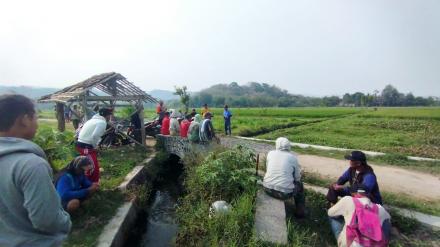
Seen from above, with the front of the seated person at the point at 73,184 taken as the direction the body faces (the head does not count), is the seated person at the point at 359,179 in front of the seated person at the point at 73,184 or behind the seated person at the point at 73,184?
in front

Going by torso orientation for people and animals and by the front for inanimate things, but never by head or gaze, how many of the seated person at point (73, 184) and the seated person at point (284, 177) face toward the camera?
0

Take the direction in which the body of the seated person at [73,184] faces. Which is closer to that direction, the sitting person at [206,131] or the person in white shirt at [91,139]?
the sitting person

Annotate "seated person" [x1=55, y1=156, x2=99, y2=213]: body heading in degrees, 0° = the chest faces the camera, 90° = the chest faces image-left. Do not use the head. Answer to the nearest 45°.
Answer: approximately 270°

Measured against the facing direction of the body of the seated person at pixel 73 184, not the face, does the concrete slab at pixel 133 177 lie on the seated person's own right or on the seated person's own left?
on the seated person's own left

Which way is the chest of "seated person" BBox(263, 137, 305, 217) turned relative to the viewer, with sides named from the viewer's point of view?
facing away from the viewer and to the right of the viewer

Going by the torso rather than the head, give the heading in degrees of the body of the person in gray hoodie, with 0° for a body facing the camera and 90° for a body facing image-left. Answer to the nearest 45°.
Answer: approximately 225°

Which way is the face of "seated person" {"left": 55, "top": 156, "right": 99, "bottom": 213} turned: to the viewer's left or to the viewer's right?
to the viewer's right

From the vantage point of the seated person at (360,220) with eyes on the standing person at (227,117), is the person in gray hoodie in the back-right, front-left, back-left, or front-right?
back-left

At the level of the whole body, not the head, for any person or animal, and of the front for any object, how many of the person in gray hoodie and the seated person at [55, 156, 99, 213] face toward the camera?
0

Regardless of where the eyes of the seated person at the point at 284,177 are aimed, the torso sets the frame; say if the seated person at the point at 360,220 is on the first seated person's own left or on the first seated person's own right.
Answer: on the first seated person's own right

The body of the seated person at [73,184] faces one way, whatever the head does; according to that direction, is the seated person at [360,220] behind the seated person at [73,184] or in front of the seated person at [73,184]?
in front

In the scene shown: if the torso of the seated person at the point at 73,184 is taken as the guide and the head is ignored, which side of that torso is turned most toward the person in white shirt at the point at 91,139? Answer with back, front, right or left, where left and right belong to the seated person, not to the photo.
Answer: left
